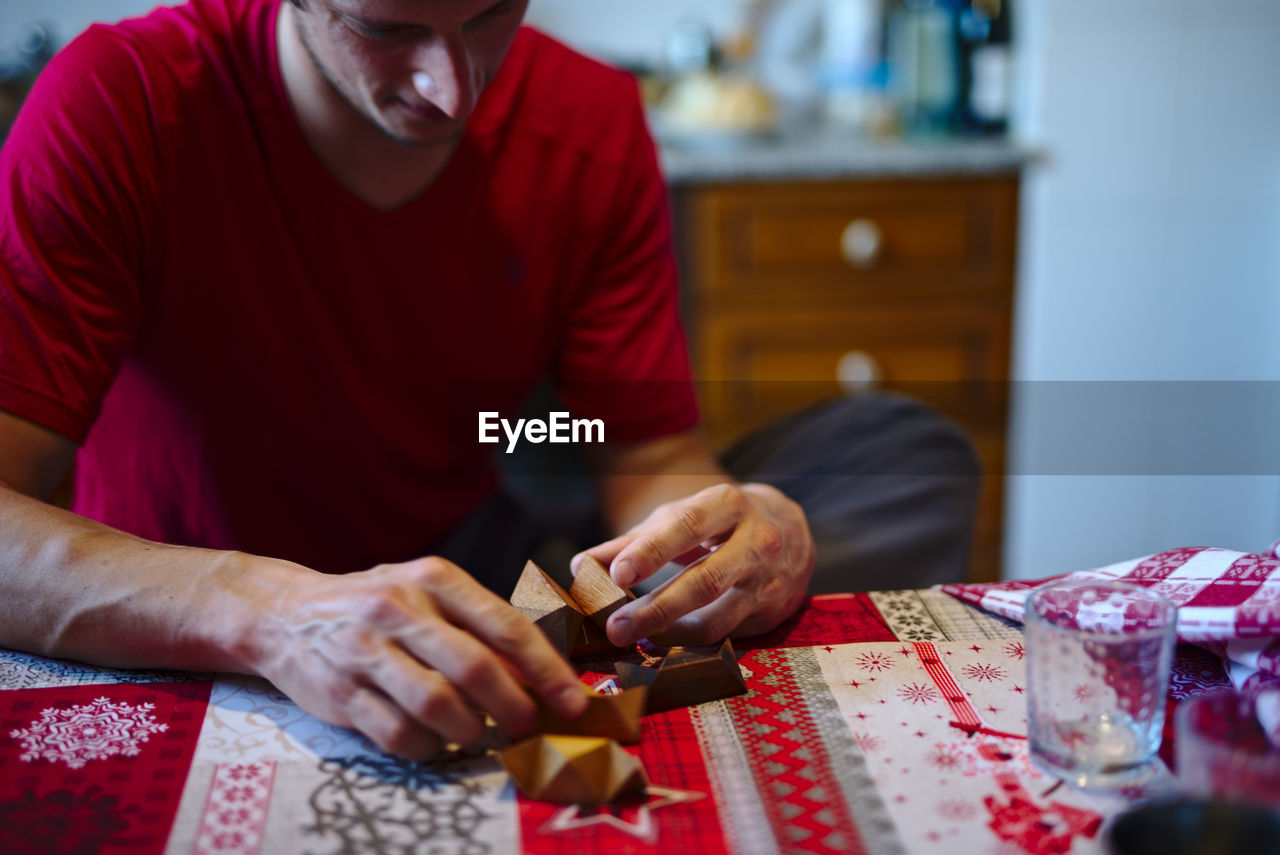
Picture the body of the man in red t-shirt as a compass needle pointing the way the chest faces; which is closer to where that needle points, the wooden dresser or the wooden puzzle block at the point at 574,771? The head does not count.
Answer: the wooden puzzle block

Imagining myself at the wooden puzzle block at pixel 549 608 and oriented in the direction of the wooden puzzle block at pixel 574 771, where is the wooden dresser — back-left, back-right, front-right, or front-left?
back-left

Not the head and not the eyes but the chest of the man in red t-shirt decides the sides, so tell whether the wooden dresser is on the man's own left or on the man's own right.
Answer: on the man's own left

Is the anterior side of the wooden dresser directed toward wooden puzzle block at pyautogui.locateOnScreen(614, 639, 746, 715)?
yes

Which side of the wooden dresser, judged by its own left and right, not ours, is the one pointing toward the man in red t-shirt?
front

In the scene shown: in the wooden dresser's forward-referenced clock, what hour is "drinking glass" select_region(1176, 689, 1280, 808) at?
The drinking glass is roughly at 12 o'clock from the wooden dresser.

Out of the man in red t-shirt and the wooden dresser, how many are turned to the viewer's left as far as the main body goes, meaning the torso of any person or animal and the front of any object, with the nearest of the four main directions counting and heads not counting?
0

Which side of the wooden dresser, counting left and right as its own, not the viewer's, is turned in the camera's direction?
front

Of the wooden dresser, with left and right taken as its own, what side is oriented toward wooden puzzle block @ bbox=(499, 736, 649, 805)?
front

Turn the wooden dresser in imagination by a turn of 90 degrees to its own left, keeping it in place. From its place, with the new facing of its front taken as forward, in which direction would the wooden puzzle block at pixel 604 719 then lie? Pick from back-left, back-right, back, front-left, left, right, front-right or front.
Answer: right

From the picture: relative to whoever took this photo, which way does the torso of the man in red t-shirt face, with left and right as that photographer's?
facing the viewer and to the right of the viewer

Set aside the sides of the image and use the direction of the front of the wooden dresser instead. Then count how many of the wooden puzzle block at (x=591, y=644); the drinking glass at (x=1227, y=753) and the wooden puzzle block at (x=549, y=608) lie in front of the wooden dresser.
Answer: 3

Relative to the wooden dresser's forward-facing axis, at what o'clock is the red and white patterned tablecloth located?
The red and white patterned tablecloth is roughly at 12 o'clock from the wooden dresser.
